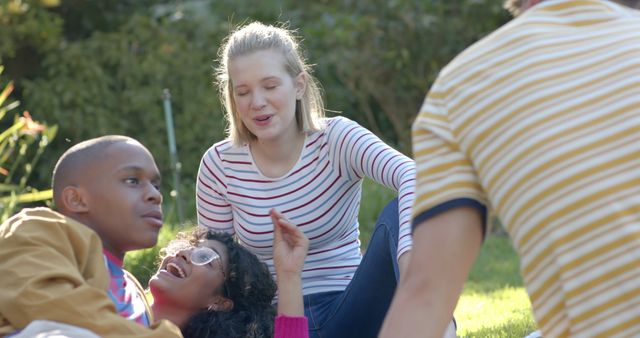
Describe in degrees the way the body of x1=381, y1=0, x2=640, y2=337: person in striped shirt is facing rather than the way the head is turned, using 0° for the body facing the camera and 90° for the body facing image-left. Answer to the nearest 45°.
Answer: approximately 180°

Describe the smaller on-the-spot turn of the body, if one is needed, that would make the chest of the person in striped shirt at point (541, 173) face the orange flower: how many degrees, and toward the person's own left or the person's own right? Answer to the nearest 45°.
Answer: approximately 45° to the person's own left

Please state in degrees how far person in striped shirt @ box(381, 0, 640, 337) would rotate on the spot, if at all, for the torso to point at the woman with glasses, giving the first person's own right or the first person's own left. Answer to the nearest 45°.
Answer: approximately 45° to the first person's own left

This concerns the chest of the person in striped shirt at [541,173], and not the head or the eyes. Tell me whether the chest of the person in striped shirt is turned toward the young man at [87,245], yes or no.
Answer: no

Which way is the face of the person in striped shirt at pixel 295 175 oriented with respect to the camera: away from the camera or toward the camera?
toward the camera

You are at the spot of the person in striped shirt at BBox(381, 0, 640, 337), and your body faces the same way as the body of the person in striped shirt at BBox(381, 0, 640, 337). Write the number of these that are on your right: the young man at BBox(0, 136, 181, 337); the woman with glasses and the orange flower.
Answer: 0

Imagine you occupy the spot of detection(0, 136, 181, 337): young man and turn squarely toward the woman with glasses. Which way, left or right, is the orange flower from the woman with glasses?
left

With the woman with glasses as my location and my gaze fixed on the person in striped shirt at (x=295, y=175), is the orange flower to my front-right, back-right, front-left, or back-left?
front-left
